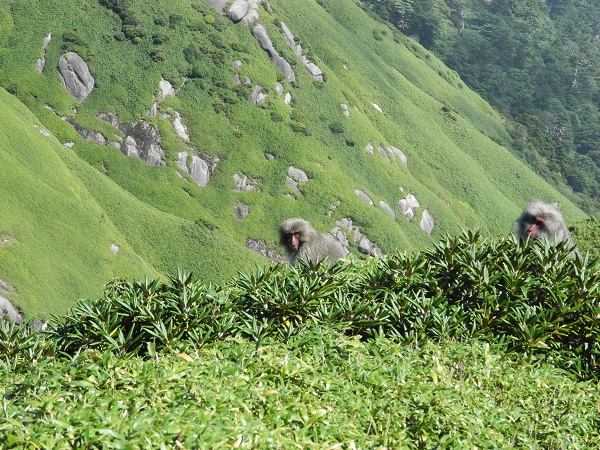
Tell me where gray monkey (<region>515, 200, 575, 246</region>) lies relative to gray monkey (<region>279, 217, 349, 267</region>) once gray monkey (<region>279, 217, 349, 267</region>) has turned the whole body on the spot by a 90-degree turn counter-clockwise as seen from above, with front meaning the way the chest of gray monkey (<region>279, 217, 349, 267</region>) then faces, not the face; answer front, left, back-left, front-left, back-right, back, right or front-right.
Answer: front-left

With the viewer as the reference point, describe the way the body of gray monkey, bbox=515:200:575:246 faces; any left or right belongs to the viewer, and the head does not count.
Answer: facing the viewer and to the left of the viewer
